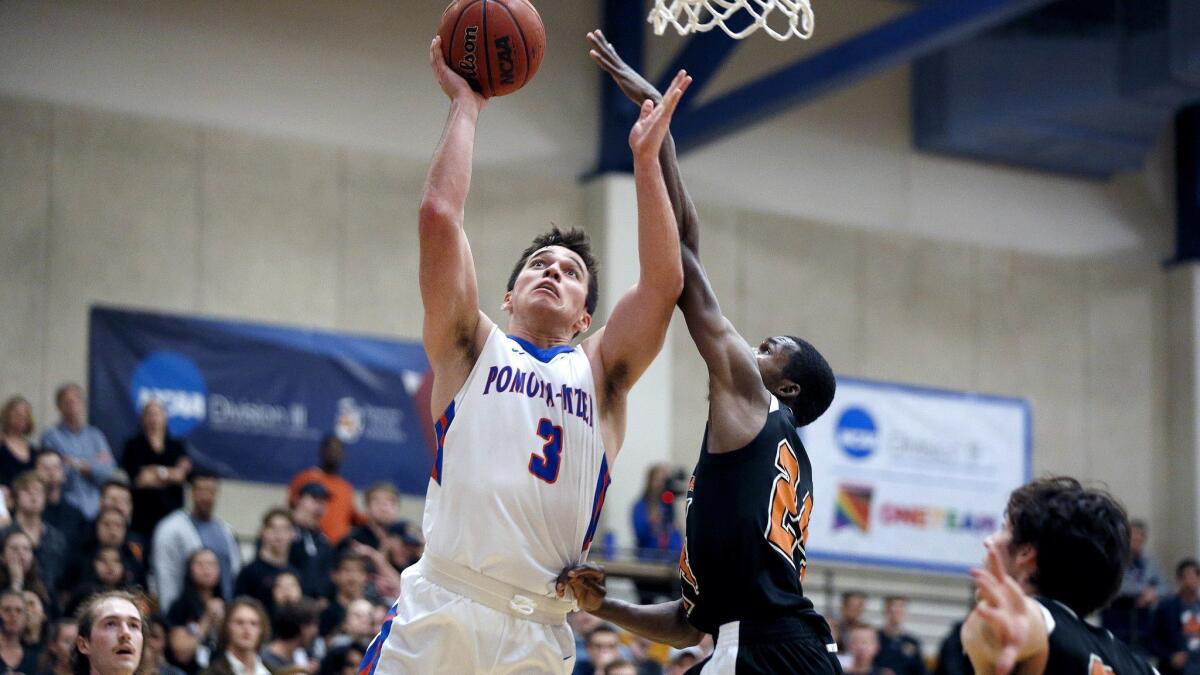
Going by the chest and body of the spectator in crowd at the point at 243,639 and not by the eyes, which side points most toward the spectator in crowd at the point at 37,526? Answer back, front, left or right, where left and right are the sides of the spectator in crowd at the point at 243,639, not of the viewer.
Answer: back

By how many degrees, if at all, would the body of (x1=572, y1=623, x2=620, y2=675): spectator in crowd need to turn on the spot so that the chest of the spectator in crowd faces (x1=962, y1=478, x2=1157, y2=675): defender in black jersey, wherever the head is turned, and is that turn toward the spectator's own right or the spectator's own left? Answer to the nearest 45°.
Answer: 0° — they already face them

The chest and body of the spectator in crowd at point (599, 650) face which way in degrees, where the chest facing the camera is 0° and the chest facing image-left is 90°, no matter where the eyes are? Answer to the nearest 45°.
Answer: approximately 0°

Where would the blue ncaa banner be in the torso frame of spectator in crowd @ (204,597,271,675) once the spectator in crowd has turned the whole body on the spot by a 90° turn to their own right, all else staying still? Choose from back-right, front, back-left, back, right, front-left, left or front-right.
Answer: back-right

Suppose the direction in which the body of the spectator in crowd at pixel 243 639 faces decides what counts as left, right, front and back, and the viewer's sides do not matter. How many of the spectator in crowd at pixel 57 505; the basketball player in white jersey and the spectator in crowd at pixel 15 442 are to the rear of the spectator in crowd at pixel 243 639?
2

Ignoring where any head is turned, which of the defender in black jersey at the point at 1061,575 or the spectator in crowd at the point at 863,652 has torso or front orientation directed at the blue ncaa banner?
the defender in black jersey

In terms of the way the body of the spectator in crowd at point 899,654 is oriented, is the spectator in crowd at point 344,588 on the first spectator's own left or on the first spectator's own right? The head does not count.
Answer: on the first spectator's own right

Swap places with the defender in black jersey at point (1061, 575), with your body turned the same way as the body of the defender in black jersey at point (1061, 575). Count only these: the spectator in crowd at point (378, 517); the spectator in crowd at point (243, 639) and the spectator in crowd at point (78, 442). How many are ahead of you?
3

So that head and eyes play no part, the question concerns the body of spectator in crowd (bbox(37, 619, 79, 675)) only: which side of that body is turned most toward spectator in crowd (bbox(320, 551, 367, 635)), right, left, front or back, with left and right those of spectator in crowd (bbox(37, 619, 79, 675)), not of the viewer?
left

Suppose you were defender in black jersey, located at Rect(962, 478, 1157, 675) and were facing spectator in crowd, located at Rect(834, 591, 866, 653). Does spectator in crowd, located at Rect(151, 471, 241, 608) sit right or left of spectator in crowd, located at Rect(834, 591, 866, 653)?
left
